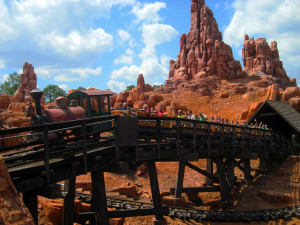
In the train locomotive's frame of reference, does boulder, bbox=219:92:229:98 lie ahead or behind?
behind

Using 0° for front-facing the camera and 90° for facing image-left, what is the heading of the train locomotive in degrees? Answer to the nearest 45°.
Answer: approximately 45°

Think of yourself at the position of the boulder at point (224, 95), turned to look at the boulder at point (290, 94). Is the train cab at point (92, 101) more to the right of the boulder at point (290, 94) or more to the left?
right

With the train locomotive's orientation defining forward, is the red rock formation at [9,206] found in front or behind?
in front

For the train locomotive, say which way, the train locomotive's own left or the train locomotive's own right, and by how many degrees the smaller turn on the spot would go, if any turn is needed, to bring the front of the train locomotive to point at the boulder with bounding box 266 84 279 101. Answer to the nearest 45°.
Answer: approximately 180°

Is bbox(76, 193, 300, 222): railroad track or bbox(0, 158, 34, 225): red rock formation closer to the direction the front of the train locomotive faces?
the red rock formation
